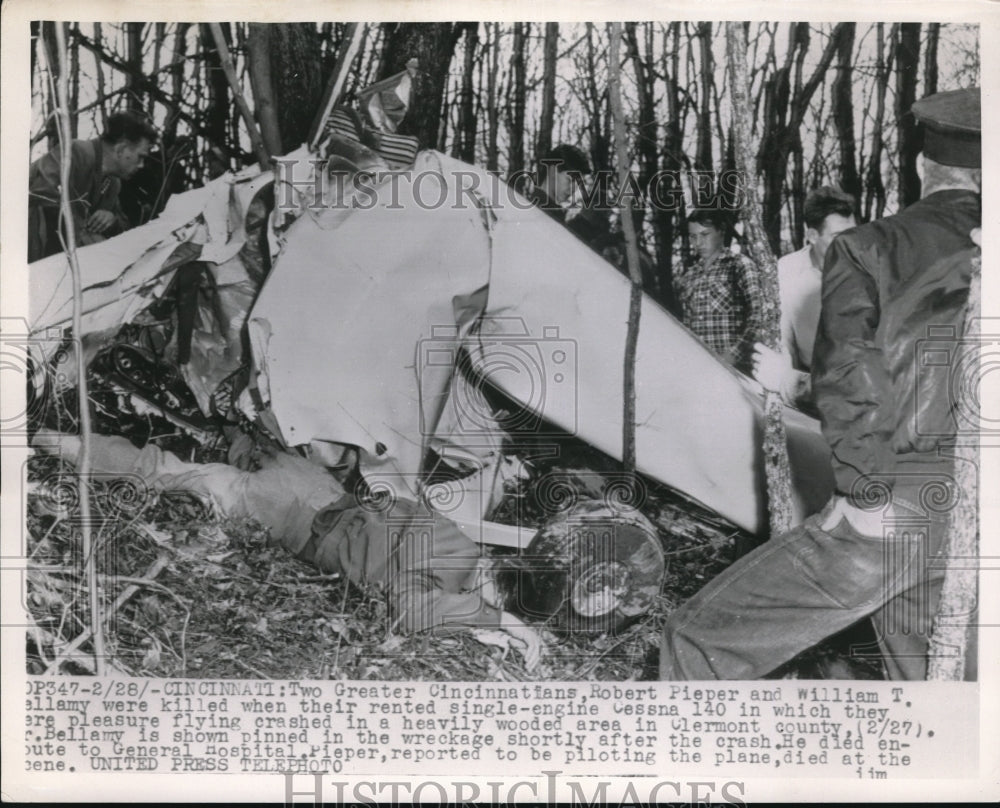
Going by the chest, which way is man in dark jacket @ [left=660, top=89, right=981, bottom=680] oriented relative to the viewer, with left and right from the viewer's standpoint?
facing away from the viewer and to the left of the viewer

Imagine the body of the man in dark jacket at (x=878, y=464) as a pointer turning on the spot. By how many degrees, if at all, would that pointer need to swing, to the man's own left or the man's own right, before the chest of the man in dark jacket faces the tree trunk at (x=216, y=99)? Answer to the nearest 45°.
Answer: approximately 45° to the man's own left

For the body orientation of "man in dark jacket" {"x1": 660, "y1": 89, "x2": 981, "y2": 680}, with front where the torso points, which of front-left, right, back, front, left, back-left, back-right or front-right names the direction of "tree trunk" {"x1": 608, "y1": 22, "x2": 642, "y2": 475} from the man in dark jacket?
front-left

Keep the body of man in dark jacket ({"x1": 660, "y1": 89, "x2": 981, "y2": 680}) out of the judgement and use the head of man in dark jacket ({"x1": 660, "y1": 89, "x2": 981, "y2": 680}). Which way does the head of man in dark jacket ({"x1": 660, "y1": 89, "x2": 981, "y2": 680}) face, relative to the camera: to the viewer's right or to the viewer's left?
to the viewer's left

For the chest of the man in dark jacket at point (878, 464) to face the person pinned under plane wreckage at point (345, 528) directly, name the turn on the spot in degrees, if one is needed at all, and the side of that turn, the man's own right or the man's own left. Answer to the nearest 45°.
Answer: approximately 45° to the man's own left
